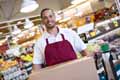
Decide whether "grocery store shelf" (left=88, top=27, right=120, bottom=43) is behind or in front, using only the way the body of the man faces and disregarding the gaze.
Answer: behind

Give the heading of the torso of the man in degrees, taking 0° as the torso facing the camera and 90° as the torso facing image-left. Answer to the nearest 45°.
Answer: approximately 0°
